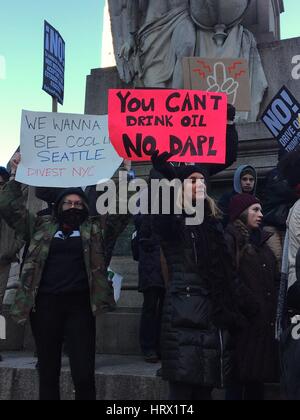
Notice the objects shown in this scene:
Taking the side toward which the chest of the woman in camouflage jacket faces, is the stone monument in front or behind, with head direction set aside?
behind

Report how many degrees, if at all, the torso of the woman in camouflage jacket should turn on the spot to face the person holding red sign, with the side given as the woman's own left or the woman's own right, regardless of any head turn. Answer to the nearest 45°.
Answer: approximately 45° to the woman's own left

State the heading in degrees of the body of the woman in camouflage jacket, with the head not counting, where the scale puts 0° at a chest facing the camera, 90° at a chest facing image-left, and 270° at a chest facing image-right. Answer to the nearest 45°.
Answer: approximately 0°

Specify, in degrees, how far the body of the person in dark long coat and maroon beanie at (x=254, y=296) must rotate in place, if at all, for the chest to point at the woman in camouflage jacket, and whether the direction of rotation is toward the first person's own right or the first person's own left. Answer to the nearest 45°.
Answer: approximately 135° to the first person's own right

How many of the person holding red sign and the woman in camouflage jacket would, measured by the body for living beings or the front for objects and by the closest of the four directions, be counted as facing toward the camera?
2

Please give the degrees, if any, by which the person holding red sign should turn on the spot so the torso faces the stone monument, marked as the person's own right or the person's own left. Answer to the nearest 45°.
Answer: approximately 180°

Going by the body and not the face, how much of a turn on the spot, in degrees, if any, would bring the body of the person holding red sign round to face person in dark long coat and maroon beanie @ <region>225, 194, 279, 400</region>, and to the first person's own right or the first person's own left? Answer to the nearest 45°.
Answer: approximately 135° to the first person's own left

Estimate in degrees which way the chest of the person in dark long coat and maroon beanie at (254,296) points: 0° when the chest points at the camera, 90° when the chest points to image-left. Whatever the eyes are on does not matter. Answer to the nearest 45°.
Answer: approximately 315°

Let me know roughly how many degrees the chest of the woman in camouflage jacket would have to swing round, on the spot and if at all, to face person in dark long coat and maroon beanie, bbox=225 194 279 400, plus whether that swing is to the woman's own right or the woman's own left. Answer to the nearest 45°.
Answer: approximately 90° to the woman's own left
